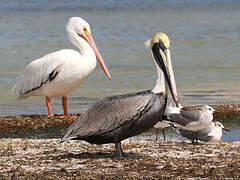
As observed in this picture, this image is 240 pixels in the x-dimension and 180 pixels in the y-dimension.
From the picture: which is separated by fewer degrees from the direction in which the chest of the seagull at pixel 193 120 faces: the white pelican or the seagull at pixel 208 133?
the seagull

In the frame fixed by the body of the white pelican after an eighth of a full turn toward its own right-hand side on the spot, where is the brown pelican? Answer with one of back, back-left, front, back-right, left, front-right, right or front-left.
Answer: front-right

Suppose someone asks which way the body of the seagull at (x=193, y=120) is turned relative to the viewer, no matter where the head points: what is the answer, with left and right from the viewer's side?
facing to the right of the viewer

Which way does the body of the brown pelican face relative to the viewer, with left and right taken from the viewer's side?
facing to the right of the viewer

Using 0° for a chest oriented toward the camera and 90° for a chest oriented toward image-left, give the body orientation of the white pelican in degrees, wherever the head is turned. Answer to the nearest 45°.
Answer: approximately 270°

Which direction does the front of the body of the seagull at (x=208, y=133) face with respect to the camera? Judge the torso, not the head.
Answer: to the viewer's right

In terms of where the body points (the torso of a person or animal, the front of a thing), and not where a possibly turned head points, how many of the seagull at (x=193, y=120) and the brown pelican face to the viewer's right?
2
